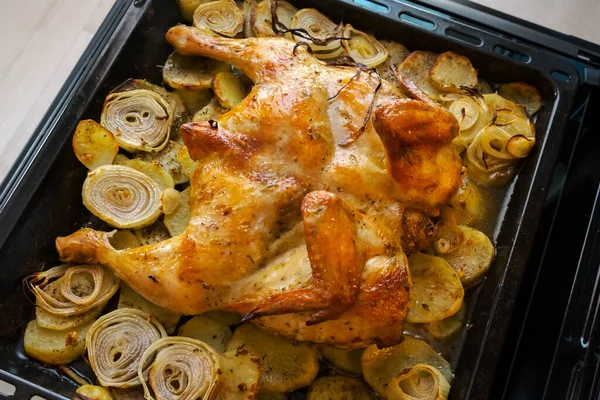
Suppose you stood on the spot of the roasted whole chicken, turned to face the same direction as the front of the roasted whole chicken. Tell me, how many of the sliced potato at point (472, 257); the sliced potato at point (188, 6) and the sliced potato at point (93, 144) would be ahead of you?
1

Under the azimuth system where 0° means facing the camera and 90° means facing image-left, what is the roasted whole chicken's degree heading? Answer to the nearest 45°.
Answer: approximately 270°

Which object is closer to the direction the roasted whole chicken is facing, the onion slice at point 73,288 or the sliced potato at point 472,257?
the sliced potato

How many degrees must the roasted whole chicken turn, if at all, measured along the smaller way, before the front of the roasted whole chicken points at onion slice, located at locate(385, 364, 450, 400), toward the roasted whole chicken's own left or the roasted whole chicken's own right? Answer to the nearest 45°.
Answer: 0° — it already faces it
